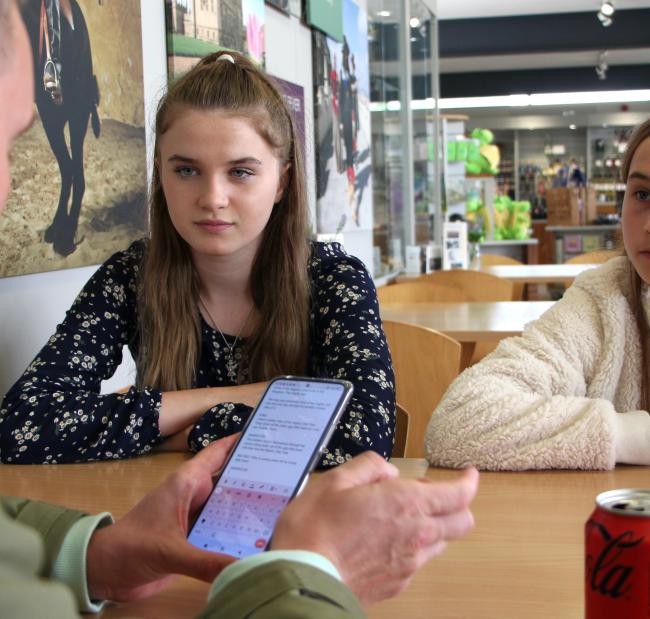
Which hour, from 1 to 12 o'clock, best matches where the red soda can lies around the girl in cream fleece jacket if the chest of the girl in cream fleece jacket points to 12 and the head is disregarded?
The red soda can is roughly at 12 o'clock from the girl in cream fleece jacket.

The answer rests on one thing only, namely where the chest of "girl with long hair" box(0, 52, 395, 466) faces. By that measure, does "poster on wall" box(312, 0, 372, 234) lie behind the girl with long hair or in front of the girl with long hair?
behind

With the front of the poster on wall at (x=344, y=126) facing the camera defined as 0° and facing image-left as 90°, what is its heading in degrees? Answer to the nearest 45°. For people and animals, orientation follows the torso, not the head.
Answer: approximately 315°

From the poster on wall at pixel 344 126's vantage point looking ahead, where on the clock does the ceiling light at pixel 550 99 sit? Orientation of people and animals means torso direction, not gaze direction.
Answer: The ceiling light is roughly at 8 o'clock from the poster on wall.

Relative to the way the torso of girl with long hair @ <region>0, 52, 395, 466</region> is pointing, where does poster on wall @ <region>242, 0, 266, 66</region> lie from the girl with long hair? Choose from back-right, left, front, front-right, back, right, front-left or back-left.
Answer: back

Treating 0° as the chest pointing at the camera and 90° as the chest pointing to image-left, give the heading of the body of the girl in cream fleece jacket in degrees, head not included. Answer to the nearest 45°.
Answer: approximately 0°

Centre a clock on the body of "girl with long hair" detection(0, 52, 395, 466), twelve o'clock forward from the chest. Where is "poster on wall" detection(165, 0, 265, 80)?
The poster on wall is roughly at 6 o'clock from the girl with long hair.

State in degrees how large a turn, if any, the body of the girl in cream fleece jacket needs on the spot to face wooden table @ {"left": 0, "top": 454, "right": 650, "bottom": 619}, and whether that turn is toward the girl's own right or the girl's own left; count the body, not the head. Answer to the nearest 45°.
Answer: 0° — they already face it

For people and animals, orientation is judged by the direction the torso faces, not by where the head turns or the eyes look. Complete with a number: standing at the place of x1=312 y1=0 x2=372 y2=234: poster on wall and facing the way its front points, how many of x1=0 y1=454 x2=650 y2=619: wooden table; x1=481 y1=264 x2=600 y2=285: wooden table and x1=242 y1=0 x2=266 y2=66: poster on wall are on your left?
1
